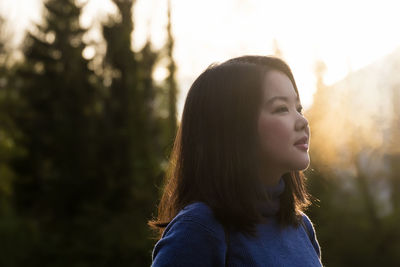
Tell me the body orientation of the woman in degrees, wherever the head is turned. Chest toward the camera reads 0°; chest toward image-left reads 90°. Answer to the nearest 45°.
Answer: approximately 315°

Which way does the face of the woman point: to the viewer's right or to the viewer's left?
to the viewer's right

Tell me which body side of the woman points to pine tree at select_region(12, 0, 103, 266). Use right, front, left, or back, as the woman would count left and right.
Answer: back
